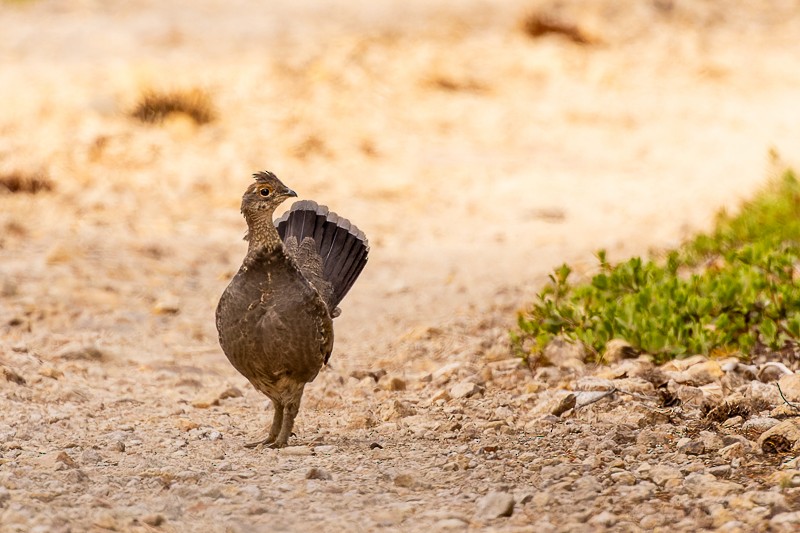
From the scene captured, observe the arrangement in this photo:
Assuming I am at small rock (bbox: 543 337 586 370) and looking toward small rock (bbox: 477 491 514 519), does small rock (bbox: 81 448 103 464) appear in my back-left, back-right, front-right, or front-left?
front-right

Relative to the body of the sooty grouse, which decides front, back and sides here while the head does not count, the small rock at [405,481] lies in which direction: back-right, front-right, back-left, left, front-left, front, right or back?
left

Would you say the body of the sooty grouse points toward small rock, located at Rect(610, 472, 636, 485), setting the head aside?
no

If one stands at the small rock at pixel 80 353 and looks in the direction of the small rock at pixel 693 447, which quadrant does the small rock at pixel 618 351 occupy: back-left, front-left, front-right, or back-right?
front-left

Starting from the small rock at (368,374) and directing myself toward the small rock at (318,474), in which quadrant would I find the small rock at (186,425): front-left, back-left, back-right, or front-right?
front-right

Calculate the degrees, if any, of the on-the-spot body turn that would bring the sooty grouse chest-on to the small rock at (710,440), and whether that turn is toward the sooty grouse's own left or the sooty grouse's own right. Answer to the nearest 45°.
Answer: approximately 135° to the sooty grouse's own left

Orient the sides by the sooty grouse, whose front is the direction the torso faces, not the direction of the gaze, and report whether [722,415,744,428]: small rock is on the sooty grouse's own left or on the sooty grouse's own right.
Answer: on the sooty grouse's own left

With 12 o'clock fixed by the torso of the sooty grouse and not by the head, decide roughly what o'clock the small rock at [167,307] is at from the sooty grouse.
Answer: The small rock is roughly at 4 o'clock from the sooty grouse.

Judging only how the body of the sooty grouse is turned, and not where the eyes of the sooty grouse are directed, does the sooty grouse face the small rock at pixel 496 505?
no

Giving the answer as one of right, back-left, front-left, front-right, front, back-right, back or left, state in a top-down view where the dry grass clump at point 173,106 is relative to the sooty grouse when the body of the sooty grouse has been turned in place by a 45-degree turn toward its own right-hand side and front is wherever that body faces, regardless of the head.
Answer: right

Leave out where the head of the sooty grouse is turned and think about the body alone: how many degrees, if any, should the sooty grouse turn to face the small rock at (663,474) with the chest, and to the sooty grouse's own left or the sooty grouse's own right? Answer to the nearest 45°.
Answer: approximately 90° to the sooty grouse's own left

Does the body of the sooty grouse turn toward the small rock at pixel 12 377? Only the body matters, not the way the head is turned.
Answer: no

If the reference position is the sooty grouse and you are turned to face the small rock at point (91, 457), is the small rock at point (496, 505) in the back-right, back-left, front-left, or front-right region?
back-left

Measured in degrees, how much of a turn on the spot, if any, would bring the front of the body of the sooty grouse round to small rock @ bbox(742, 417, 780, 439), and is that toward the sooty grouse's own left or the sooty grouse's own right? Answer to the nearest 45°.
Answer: approximately 135° to the sooty grouse's own left

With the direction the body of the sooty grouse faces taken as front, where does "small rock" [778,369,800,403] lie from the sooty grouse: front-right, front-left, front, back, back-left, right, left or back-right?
back-left

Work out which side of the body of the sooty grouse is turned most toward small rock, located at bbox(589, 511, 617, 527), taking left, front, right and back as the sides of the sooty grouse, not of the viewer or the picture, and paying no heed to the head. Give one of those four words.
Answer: left
